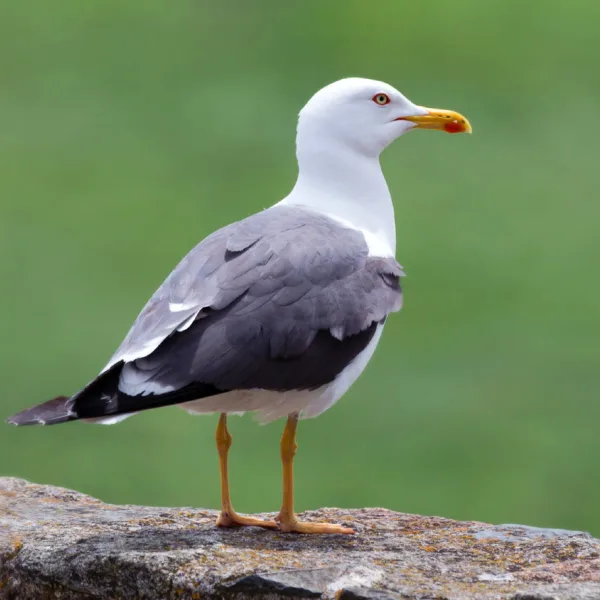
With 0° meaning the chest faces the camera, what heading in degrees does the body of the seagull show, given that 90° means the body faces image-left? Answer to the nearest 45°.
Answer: approximately 270°
